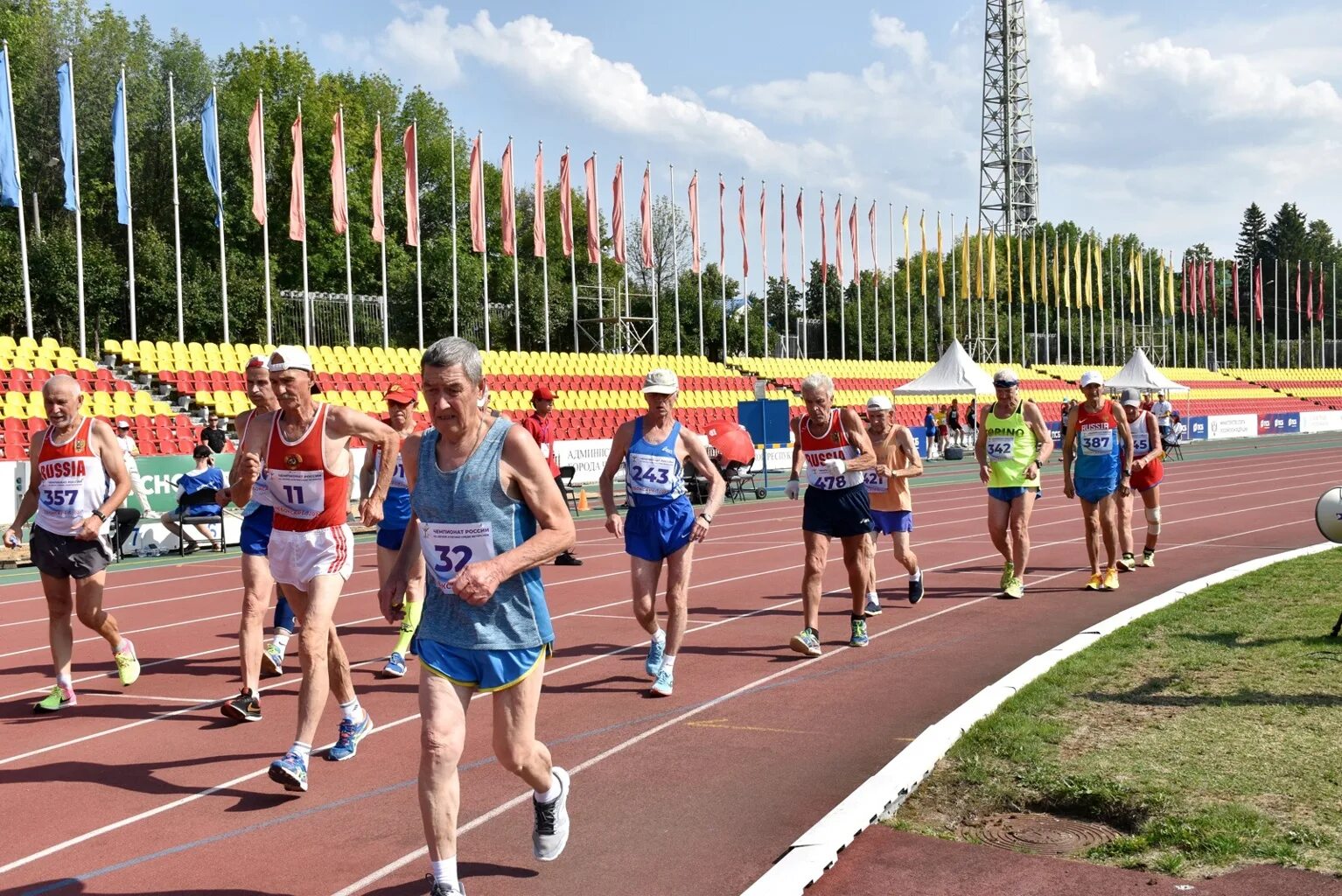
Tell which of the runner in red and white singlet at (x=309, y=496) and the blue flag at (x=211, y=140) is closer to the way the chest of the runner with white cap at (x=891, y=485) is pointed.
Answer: the runner in red and white singlet

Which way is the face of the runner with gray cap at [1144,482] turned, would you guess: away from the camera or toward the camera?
toward the camera

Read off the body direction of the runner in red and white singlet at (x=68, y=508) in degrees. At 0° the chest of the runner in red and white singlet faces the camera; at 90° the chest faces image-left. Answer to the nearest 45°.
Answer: approximately 45°

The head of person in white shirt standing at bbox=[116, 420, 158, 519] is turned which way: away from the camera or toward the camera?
toward the camera

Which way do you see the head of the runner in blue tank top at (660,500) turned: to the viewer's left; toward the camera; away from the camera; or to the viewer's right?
toward the camera

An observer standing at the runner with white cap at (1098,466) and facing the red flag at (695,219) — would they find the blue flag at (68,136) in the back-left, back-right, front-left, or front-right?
front-left

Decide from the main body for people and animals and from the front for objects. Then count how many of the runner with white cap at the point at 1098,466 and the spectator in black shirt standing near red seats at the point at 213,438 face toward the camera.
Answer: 2

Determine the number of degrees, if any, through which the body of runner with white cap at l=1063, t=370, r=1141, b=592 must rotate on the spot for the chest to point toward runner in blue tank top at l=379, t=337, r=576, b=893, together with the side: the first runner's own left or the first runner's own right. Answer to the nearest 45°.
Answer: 0° — they already face them

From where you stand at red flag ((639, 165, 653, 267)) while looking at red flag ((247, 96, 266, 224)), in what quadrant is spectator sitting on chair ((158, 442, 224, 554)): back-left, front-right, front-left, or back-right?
front-left

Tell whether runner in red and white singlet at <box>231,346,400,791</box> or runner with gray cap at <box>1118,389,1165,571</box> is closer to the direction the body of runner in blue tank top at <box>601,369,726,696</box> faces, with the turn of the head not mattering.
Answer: the runner in red and white singlet

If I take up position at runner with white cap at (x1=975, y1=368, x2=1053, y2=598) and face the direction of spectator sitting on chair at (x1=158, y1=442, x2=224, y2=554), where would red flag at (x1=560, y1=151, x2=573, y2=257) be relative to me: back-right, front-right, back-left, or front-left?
front-right

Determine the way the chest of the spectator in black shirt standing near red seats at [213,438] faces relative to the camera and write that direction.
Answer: toward the camera

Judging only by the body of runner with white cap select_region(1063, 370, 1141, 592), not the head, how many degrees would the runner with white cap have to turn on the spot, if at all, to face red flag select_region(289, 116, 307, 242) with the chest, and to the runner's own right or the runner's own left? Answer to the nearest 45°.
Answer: approximately 135° to the runner's own right

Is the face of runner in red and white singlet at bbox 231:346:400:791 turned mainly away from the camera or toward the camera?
toward the camera

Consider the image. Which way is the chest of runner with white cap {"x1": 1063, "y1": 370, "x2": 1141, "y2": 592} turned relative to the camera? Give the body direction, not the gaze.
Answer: toward the camera

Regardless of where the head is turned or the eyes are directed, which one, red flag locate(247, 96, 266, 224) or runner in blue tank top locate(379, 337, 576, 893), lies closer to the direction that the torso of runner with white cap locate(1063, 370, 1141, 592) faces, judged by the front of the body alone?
the runner in blue tank top

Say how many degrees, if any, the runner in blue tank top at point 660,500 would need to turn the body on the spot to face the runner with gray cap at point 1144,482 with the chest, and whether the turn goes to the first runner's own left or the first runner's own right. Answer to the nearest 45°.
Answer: approximately 135° to the first runner's own left

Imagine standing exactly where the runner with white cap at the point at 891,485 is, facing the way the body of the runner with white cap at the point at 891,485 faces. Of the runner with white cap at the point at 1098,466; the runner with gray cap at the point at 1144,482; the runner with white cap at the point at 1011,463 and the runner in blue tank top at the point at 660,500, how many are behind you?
3

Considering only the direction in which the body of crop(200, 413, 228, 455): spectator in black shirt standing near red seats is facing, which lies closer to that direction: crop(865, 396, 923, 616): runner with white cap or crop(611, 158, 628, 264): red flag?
the runner with white cap

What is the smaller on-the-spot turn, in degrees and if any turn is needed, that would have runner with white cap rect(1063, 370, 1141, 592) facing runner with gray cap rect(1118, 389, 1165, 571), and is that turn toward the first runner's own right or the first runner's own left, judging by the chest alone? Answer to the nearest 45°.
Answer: approximately 180°
